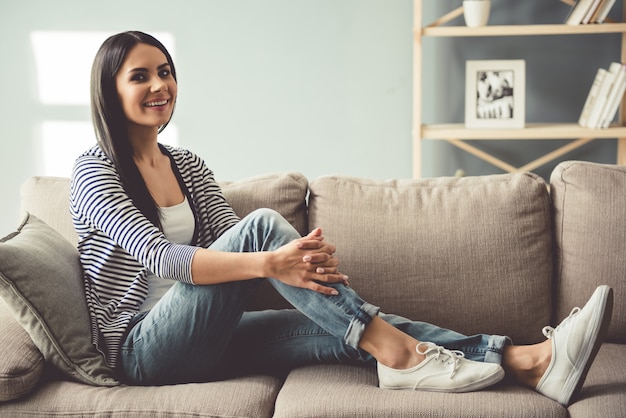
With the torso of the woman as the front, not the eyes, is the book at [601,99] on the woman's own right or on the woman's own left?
on the woman's own left

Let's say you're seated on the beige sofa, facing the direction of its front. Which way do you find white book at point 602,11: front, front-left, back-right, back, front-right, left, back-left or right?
back-left

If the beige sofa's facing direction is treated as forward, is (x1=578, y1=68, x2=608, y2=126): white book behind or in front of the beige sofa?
behind

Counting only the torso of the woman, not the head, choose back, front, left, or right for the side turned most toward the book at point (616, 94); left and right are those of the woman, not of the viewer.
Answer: left

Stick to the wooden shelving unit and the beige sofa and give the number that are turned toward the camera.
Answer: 2

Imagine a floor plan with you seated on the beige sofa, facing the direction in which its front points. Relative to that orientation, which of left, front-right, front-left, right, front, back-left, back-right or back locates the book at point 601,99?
back-left

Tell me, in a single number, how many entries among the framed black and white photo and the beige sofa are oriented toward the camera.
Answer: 2

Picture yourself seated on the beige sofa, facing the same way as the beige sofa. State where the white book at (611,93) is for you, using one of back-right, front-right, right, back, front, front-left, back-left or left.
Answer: back-left

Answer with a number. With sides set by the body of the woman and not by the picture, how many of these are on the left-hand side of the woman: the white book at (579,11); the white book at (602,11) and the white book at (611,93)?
3

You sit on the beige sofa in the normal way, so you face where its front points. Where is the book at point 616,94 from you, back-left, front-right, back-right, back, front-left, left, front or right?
back-left
